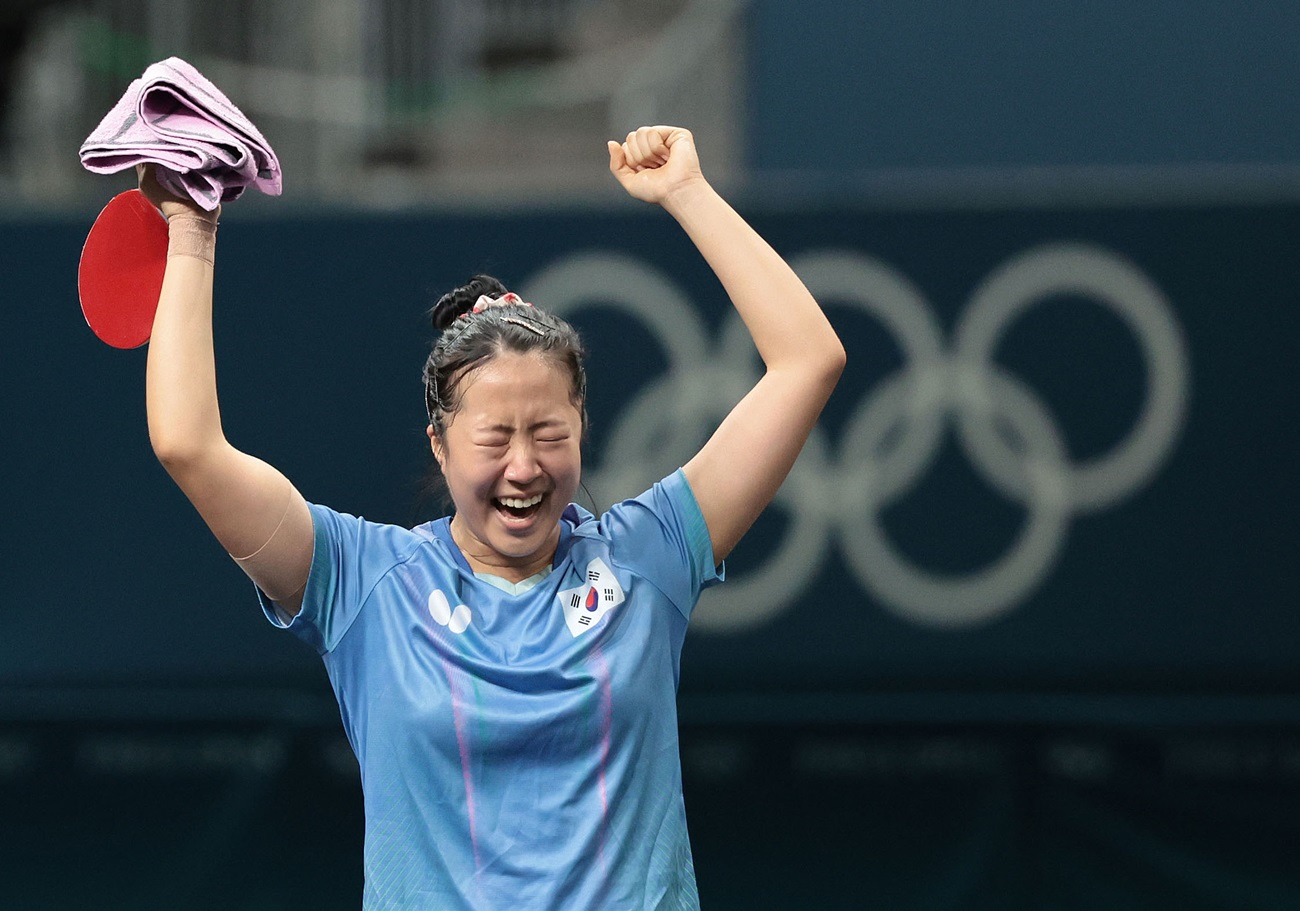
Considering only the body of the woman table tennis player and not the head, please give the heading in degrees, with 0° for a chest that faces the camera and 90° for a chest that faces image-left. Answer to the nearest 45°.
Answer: approximately 0°
